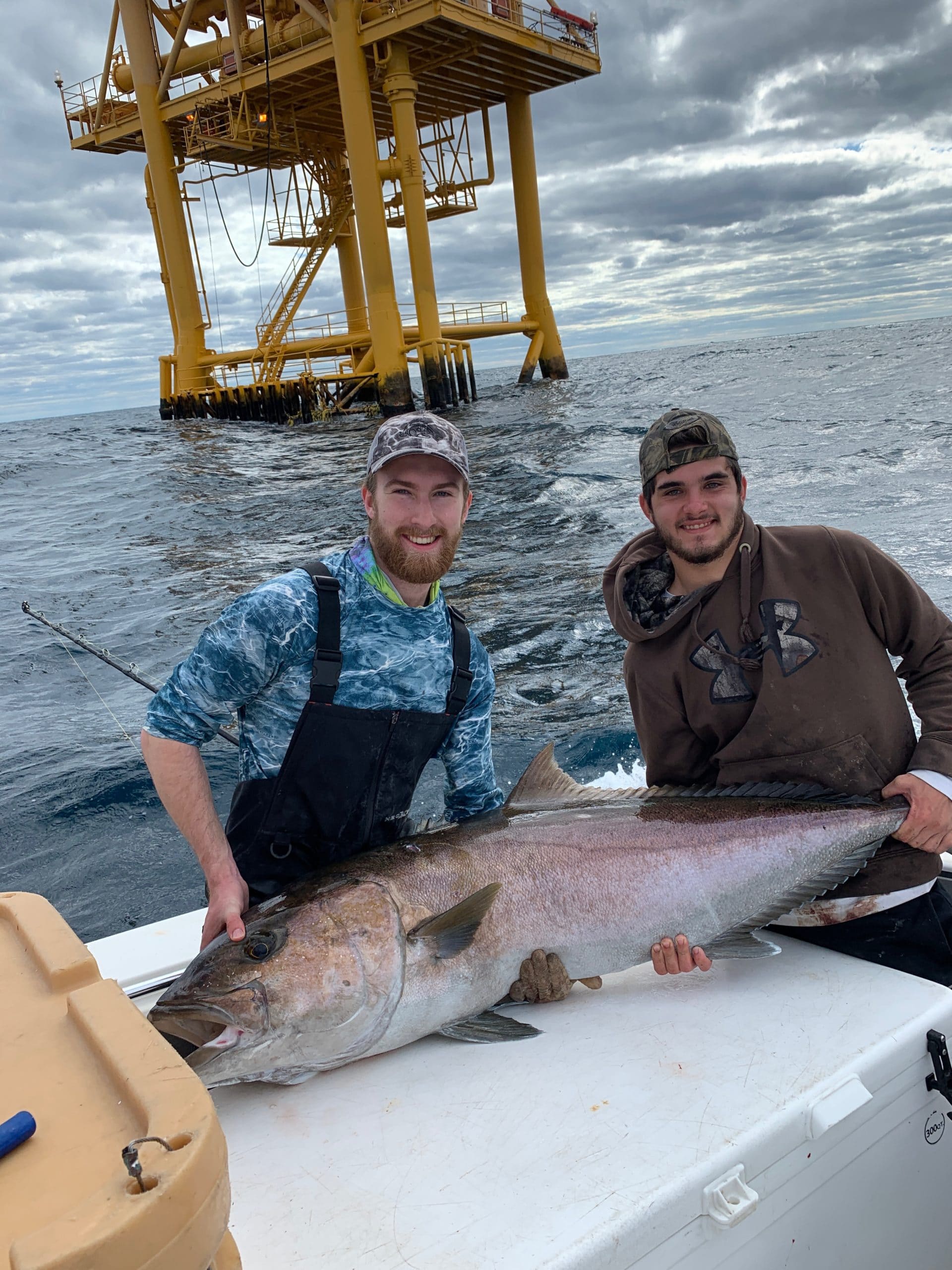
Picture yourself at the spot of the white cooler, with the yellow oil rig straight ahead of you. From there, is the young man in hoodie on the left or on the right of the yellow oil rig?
right

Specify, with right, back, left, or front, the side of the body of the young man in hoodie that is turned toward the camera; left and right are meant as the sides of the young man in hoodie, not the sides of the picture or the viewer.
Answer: front

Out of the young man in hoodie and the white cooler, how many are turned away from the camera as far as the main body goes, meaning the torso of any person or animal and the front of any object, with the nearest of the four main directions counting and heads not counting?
0

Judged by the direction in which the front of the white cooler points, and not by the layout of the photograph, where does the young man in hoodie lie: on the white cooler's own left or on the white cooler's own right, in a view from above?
on the white cooler's own left

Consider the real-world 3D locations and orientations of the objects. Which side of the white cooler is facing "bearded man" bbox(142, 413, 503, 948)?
back

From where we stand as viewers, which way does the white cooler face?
facing the viewer and to the right of the viewer

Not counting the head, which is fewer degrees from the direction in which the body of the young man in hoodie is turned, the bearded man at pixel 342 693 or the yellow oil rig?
the bearded man

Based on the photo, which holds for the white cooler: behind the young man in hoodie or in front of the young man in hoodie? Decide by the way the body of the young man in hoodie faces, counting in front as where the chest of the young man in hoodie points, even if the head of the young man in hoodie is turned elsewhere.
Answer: in front

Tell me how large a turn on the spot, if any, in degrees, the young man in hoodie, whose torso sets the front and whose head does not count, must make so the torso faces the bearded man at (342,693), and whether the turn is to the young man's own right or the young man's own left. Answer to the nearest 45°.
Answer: approximately 90° to the young man's own right

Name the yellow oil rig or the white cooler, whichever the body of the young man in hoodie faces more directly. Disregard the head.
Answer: the white cooler
